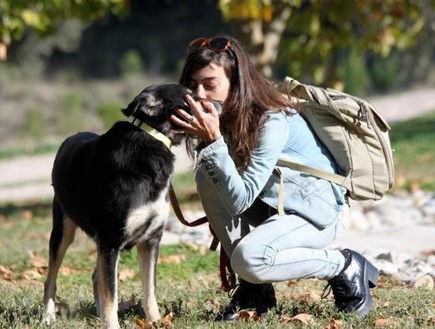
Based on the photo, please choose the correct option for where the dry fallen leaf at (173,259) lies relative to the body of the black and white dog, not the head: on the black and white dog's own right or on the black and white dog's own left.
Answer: on the black and white dog's own left

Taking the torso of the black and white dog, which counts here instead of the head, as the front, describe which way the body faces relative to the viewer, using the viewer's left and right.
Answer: facing the viewer and to the right of the viewer

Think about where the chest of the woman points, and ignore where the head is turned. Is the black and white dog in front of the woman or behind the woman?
in front

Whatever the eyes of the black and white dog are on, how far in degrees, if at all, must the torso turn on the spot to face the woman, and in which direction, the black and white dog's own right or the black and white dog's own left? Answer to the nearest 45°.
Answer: approximately 45° to the black and white dog's own left

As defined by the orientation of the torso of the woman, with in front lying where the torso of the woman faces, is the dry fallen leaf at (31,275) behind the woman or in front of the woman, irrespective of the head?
in front

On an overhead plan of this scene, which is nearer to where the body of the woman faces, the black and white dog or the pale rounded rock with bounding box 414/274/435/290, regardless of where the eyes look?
the black and white dog

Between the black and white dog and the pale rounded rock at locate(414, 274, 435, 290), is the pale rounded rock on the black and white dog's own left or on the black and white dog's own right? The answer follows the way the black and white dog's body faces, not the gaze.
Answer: on the black and white dog's own left

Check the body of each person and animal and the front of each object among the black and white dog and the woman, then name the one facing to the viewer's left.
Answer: the woman

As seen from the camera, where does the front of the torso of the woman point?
to the viewer's left

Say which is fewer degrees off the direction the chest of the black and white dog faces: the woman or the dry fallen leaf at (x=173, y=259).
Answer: the woman

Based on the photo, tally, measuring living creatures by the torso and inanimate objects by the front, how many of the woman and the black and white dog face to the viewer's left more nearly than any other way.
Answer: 1
